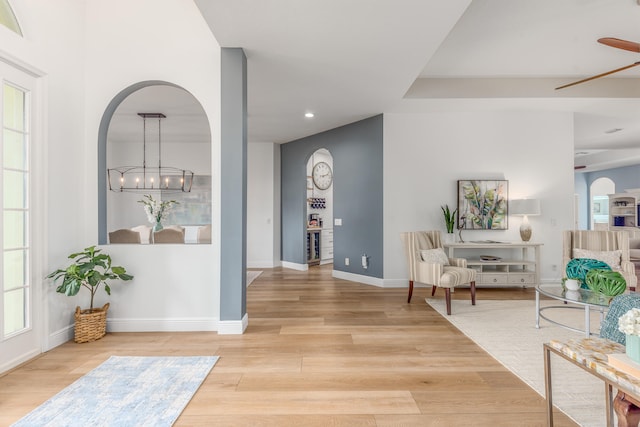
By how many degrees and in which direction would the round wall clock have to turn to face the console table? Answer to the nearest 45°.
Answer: approximately 90° to its left

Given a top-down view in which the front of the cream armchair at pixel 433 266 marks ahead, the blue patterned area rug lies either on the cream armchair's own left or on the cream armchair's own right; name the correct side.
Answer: on the cream armchair's own right

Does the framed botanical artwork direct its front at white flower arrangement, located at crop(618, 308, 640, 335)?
yes

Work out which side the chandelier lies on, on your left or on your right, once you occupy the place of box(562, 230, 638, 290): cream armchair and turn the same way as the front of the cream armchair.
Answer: on your right

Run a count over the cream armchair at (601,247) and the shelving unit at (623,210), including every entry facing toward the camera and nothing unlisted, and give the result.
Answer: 2

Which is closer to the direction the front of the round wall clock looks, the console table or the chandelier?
the chandelier

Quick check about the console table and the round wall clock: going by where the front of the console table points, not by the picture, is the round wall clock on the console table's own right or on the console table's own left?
on the console table's own right

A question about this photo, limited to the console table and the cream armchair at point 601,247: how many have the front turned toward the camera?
2

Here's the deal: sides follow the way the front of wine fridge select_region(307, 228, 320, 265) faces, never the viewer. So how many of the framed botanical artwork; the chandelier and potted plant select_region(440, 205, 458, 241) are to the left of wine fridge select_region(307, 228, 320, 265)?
2
